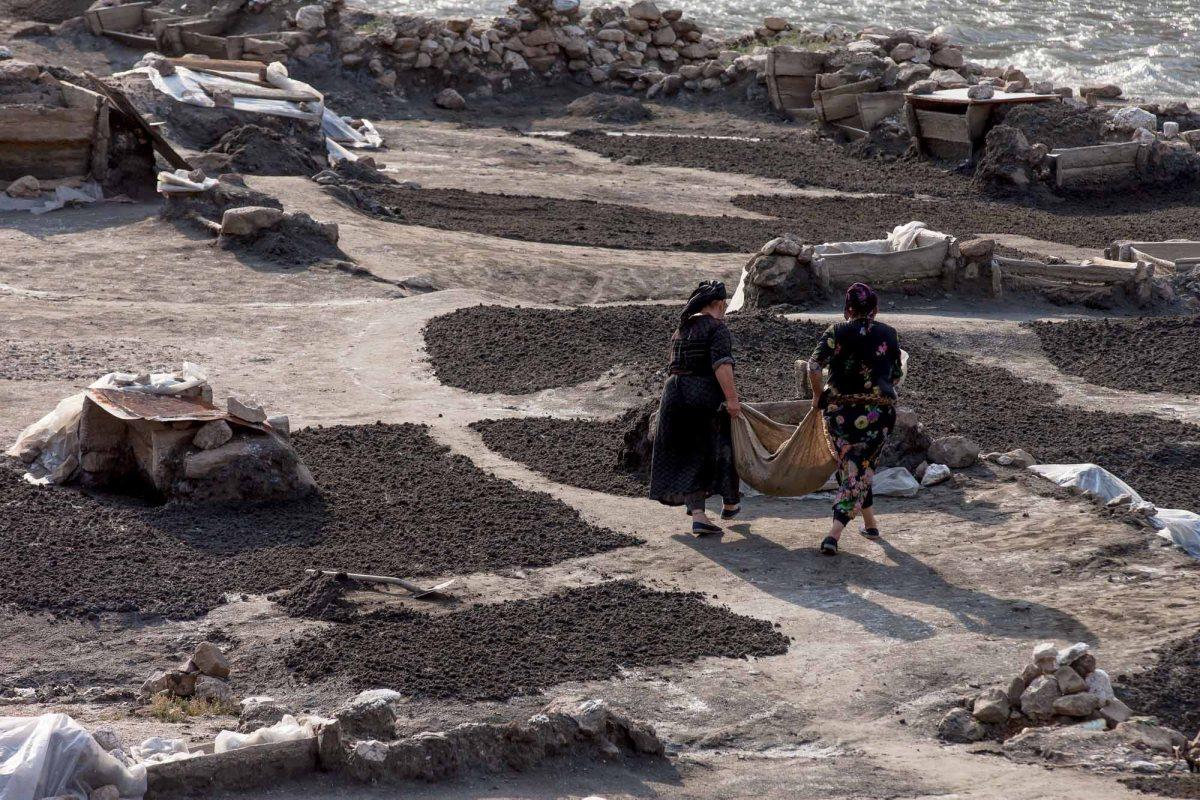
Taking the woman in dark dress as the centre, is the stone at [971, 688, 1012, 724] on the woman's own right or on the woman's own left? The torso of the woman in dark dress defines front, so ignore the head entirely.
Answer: on the woman's own right

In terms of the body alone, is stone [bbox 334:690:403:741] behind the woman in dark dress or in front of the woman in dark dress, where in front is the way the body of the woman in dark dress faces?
behind

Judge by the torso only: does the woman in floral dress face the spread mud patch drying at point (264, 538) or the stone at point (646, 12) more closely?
the stone

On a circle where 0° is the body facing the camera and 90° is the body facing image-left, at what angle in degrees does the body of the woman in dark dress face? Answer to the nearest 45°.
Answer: approximately 225°

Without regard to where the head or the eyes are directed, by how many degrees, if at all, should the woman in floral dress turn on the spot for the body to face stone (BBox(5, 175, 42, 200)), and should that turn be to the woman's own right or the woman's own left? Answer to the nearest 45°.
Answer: approximately 45° to the woman's own left

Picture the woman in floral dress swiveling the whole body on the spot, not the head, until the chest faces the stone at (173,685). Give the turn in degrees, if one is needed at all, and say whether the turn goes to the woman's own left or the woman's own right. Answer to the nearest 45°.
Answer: approximately 135° to the woman's own left

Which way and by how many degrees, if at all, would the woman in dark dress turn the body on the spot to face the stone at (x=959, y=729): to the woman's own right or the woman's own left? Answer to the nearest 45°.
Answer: approximately 90° to the woman's own right

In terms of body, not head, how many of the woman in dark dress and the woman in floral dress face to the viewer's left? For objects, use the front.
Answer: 0

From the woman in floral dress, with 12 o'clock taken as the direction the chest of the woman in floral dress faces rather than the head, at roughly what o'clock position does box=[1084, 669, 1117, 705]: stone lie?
The stone is roughly at 5 o'clock from the woman in floral dress.

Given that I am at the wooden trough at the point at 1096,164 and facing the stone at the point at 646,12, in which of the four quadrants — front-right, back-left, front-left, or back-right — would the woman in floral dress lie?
back-left

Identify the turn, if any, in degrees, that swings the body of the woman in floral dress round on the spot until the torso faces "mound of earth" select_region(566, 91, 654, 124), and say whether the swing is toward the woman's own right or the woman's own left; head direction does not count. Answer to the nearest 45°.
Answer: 0° — they already face it

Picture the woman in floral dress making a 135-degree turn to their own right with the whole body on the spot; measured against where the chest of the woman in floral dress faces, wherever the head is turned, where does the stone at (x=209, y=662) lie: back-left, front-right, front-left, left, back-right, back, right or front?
right

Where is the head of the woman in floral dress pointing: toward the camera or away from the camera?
away from the camera

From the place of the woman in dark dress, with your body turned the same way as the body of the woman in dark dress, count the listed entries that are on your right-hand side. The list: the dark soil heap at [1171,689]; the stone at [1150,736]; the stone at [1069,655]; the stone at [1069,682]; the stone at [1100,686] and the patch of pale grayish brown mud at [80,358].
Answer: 5

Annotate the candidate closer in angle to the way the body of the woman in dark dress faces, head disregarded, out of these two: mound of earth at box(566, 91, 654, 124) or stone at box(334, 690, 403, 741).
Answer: the mound of earth

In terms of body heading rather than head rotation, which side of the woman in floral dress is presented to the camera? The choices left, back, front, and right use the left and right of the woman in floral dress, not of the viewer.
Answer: back
